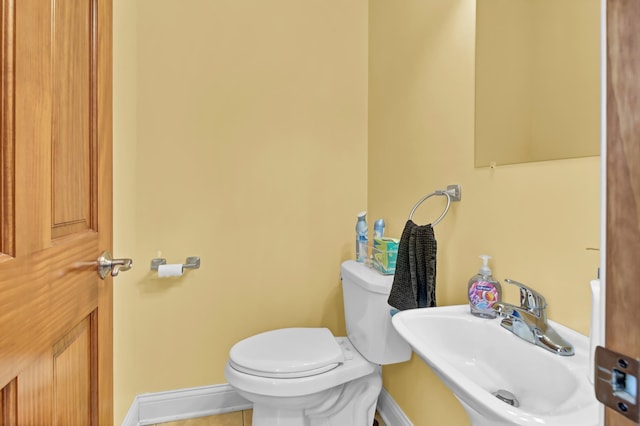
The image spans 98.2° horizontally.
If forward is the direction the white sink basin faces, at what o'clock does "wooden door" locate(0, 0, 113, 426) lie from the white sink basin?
The wooden door is roughly at 12 o'clock from the white sink basin.

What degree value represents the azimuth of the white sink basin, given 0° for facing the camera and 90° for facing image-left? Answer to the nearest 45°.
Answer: approximately 45°

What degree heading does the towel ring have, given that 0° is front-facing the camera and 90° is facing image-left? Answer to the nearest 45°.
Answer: approximately 45°

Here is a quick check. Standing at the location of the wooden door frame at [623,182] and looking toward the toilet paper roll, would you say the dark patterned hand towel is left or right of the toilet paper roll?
right

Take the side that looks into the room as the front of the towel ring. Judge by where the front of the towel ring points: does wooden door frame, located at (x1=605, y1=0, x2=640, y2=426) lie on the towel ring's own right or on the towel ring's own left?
on the towel ring's own left

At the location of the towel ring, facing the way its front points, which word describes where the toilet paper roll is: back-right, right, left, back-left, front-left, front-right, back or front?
front-right

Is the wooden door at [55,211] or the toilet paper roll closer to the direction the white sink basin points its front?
the wooden door

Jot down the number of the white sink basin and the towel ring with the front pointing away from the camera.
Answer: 0
